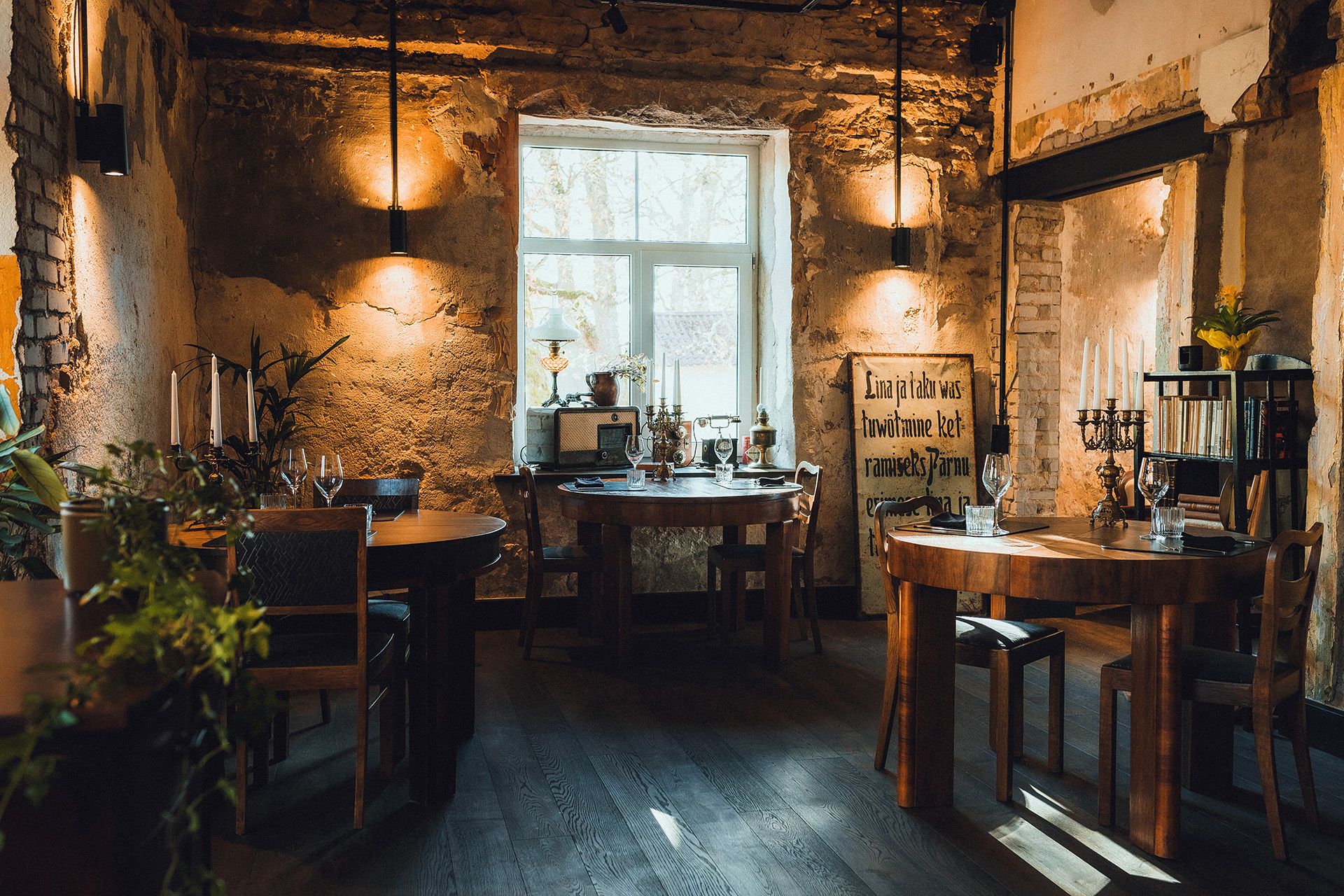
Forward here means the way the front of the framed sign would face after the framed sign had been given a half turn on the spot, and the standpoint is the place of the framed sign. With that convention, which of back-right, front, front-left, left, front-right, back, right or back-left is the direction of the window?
left

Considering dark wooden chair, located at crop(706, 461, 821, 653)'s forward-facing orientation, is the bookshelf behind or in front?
behind

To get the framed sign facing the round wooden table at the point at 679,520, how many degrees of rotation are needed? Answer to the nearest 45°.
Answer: approximately 45° to its right

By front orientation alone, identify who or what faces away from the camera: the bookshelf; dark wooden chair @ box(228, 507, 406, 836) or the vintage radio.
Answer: the dark wooden chair

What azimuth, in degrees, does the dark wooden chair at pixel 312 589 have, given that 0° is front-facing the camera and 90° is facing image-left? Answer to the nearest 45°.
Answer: approximately 180°

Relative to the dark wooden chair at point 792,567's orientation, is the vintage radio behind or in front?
in front

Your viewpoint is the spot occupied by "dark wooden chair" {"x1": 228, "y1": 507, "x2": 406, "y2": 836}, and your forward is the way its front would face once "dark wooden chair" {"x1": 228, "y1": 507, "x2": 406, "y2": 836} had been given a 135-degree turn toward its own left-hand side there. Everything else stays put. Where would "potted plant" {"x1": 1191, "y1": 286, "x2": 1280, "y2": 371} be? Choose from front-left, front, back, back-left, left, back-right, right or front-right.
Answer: back-left

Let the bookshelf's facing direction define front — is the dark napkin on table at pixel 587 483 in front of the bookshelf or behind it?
in front

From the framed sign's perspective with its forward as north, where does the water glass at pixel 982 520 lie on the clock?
The water glass is roughly at 12 o'clock from the framed sign.

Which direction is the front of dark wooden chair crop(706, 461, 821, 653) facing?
to the viewer's left

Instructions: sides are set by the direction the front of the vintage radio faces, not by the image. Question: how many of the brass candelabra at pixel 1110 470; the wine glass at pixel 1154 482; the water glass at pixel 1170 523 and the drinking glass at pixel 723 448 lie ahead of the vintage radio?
4

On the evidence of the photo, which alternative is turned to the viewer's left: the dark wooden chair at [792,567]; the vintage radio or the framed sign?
the dark wooden chair

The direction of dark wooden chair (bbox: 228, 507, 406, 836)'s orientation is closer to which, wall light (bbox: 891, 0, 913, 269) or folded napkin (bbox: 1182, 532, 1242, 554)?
the wall light

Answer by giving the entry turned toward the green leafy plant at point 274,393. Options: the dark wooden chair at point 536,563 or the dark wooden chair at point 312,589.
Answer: the dark wooden chair at point 312,589

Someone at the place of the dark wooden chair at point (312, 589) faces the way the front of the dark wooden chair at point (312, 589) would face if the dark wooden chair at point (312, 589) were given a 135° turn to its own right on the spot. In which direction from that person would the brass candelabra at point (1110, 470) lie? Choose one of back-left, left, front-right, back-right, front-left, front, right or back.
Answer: front-left

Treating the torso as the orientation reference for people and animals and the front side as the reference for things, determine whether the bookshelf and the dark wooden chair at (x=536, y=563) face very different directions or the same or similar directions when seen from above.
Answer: very different directions
